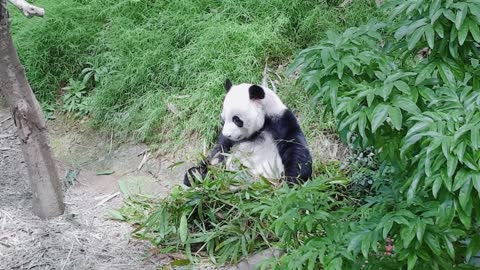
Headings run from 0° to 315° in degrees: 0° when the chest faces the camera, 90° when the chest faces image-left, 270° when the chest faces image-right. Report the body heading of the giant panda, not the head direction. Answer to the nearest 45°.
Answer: approximately 45°

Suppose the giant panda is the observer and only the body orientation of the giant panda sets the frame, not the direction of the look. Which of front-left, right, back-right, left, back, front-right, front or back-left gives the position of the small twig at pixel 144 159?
right

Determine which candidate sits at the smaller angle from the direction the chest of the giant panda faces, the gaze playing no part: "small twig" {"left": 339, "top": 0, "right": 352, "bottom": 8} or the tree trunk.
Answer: the tree trunk

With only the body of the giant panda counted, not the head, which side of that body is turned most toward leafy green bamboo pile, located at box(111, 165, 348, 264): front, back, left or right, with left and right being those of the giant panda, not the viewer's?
front

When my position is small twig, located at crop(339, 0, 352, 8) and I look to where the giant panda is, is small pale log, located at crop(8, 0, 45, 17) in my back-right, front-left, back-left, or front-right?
front-right

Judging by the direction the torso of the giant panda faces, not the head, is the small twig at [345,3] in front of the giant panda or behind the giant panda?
behind

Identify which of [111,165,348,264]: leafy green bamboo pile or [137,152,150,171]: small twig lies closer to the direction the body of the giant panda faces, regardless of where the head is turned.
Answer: the leafy green bamboo pile

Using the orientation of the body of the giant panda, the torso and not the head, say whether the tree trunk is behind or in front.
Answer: in front

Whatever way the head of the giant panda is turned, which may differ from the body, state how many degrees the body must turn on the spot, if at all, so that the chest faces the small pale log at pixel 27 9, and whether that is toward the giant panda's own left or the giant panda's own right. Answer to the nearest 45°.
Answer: approximately 45° to the giant panda's own right
